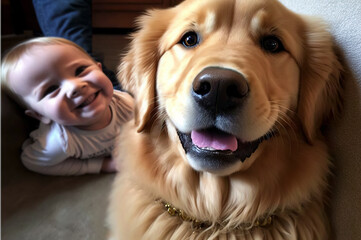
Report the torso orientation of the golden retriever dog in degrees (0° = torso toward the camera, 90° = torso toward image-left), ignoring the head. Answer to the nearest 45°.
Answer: approximately 0°
